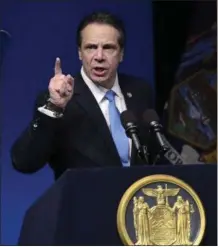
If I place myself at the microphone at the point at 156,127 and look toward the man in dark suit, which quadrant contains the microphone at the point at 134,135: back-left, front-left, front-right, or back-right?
front-left

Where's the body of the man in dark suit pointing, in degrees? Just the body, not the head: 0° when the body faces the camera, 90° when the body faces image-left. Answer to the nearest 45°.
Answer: approximately 315°
